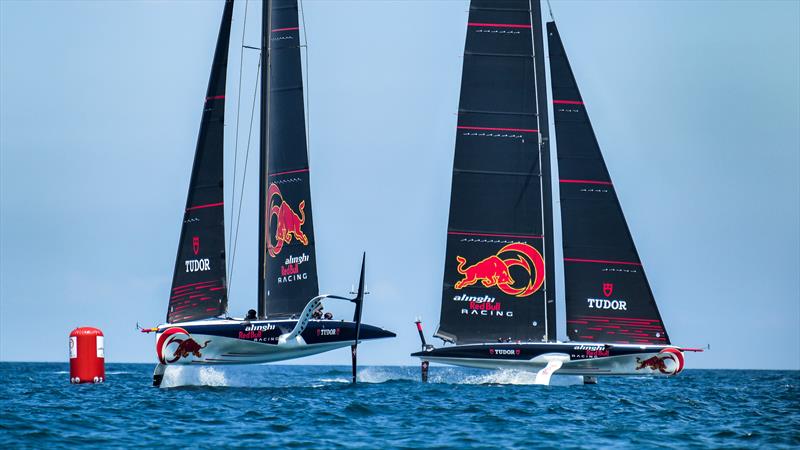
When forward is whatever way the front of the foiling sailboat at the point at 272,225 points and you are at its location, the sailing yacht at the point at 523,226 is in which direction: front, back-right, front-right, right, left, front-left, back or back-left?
back-left

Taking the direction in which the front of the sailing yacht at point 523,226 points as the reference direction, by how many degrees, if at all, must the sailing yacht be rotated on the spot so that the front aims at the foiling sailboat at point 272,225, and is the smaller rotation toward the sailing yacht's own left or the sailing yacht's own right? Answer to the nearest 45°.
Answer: approximately 180°

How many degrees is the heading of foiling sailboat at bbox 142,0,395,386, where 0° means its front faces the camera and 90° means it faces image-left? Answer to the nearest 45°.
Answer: approximately 45°

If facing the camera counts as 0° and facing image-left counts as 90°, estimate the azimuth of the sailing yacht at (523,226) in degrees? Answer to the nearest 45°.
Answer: approximately 270°

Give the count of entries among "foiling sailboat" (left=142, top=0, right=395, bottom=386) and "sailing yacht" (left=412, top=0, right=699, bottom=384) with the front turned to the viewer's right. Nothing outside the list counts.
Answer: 1

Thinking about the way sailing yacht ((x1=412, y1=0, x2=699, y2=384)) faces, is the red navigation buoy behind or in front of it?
behind
